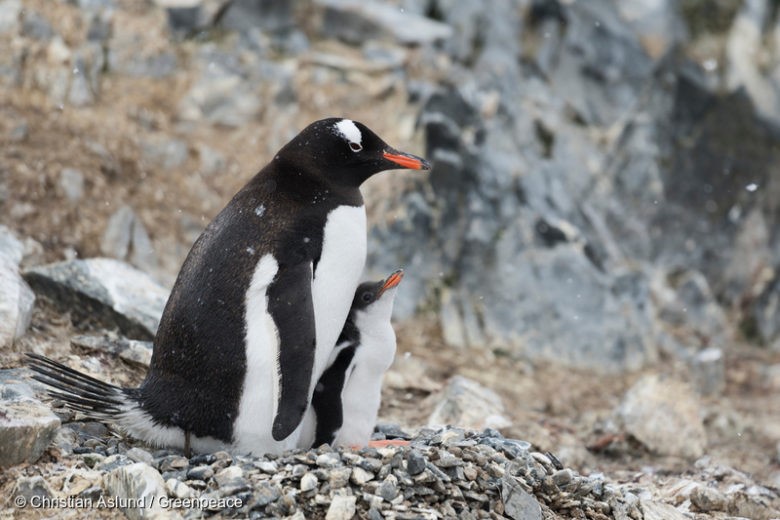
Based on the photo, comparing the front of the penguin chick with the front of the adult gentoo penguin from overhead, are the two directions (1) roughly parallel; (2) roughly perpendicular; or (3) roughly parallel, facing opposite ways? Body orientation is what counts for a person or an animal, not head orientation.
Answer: roughly parallel

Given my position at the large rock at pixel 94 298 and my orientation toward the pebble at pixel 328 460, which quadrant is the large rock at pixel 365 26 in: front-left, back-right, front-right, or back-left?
back-left

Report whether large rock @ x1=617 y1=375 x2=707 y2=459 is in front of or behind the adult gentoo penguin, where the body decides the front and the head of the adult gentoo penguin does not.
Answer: in front

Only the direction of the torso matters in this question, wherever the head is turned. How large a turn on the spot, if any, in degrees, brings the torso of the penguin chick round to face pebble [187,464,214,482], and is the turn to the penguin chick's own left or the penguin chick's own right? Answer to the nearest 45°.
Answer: approximately 135° to the penguin chick's own right

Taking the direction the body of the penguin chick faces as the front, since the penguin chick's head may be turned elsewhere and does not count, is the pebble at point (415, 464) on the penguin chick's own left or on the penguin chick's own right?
on the penguin chick's own right

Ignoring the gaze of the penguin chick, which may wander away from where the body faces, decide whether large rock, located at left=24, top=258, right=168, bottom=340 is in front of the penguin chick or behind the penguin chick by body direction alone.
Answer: behind

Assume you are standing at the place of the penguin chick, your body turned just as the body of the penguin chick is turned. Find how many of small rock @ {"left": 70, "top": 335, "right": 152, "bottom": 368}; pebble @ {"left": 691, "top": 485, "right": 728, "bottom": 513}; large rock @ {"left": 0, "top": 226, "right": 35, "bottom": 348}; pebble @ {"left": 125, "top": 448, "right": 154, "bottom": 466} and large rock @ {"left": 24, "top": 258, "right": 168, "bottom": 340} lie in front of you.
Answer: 1

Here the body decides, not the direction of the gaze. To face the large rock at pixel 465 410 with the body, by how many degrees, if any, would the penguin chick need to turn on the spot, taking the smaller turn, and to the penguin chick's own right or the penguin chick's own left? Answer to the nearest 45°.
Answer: approximately 45° to the penguin chick's own left

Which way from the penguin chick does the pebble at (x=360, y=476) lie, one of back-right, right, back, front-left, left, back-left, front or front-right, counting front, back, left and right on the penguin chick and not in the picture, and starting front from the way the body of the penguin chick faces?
right

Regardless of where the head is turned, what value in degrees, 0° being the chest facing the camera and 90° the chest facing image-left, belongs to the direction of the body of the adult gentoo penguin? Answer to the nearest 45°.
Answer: approximately 270°

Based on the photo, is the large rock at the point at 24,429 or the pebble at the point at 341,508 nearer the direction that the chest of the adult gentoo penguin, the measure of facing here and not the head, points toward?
the pebble

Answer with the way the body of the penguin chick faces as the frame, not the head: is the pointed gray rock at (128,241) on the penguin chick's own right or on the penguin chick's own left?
on the penguin chick's own left

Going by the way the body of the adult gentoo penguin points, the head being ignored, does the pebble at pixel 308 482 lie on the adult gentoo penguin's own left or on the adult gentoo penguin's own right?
on the adult gentoo penguin's own right

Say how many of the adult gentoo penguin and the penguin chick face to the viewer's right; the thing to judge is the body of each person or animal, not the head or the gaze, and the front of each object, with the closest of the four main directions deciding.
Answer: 2

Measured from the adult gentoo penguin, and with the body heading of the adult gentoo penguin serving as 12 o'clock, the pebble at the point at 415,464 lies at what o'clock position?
The pebble is roughly at 1 o'clock from the adult gentoo penguin.

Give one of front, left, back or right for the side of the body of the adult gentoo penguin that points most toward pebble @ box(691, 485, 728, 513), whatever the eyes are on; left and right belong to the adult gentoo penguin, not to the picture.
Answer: front

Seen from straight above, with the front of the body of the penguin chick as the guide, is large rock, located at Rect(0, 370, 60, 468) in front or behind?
behind
